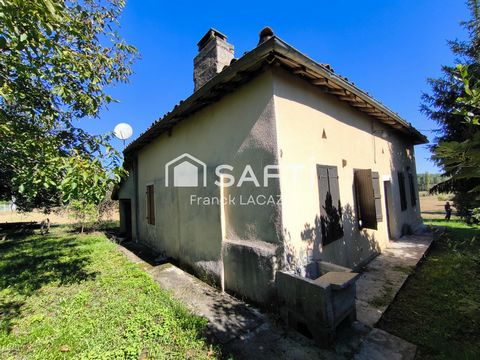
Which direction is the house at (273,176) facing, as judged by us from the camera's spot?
facing the viewer and to the right of the viewer

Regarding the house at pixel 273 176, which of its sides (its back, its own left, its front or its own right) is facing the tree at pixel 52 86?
right

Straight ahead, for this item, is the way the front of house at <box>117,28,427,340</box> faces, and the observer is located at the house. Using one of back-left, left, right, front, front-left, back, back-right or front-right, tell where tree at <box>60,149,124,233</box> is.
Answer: right
